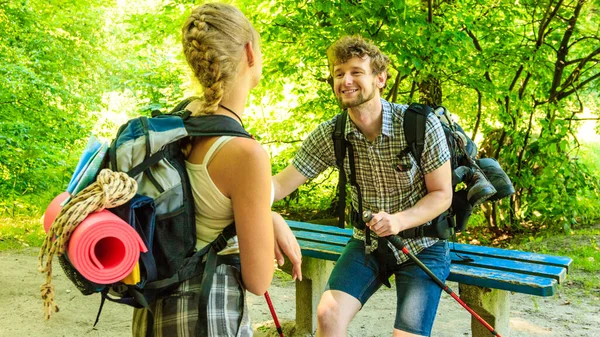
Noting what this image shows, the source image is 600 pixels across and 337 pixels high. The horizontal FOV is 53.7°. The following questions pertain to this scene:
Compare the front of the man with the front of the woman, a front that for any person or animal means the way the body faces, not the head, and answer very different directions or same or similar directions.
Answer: very different directions

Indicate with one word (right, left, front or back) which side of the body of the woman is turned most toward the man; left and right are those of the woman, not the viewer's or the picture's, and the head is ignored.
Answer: front

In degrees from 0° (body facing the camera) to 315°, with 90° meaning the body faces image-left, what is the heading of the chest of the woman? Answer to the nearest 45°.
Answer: approximately 225°

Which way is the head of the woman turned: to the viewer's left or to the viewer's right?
to the viewer's right

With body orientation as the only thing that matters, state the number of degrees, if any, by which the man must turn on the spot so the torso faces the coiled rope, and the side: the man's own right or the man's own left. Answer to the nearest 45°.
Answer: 0° — they already face it

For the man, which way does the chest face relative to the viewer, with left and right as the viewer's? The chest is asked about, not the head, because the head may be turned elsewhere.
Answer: facing the viewer and to the left of the viewer

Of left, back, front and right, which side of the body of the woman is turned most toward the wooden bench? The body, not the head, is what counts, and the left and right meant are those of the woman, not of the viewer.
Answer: front

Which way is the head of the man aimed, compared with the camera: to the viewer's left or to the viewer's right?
to the viewer's left
